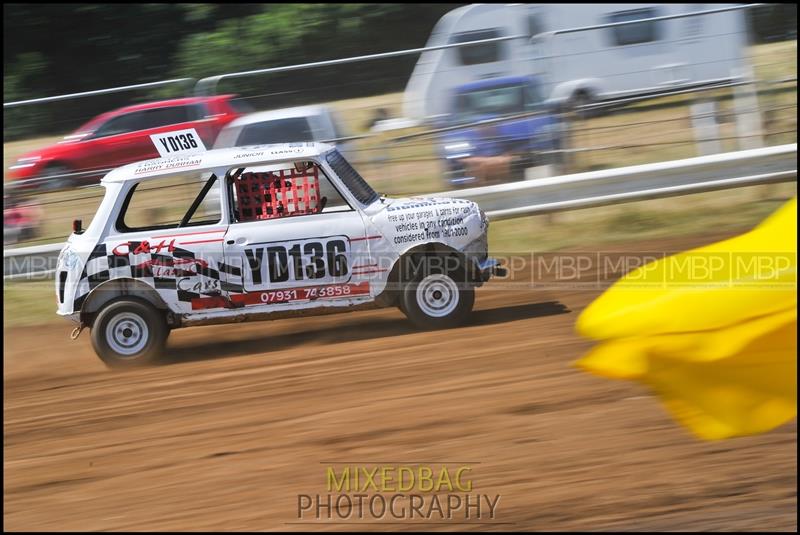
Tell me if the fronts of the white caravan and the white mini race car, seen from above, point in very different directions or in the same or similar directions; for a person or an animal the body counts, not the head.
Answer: very different directions

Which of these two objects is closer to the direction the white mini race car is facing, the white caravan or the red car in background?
the white caravan

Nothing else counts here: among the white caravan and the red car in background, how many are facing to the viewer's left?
2

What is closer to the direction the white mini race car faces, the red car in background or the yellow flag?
the yellow flag

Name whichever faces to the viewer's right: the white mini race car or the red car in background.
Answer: the white mini race car

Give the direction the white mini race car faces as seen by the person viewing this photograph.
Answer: facing to the right of the viewer

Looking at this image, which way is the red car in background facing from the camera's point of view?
to the viewer's left

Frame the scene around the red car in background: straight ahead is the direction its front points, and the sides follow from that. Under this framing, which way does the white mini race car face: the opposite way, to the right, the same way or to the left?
the opposite way

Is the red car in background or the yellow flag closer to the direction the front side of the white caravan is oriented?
the red car in background

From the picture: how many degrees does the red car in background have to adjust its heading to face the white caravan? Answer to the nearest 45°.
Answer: approximately 180°

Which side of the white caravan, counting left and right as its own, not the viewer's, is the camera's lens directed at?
left
